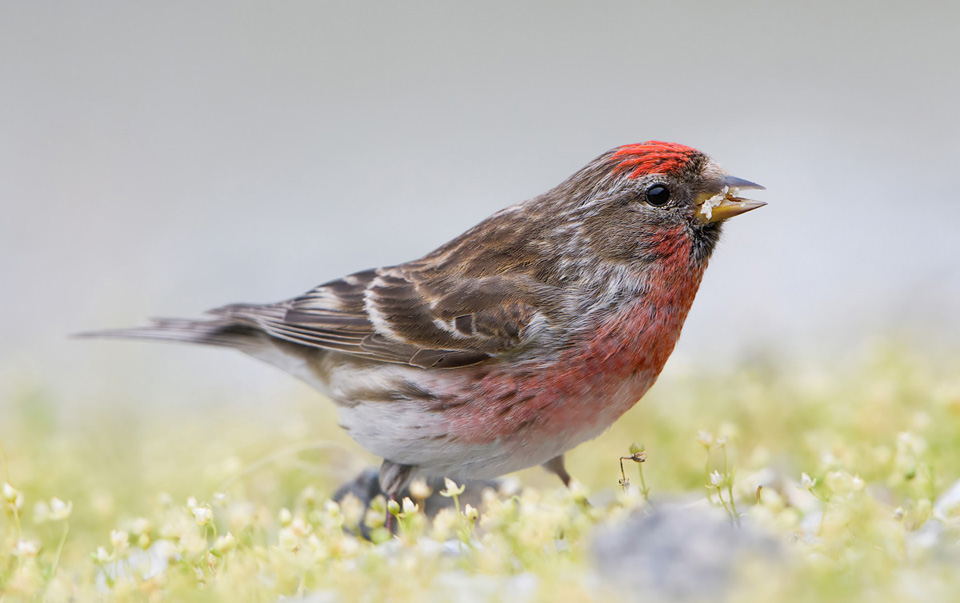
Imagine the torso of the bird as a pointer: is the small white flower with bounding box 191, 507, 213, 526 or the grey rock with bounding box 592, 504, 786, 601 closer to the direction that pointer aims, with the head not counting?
the grey rock

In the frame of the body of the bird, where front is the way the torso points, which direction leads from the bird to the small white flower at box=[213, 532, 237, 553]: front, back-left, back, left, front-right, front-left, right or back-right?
back-right

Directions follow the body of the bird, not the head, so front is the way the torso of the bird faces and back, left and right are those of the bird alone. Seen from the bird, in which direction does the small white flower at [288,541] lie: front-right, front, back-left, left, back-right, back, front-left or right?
back-right

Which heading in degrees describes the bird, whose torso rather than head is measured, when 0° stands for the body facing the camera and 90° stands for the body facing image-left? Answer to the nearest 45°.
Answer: approximately 270°

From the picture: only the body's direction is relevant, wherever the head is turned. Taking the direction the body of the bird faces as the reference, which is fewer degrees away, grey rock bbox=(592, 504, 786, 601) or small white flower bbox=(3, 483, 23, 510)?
the grey rock

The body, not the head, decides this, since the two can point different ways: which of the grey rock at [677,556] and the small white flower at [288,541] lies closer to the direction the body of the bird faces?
the grey rock

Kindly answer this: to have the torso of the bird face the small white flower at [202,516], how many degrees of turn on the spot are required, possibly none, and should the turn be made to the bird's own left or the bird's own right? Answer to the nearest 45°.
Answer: approximately 135° to the bird's own right

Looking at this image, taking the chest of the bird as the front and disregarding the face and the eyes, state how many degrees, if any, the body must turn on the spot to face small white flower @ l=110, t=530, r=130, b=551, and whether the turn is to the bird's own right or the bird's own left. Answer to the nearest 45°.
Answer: approximately 135° to the bird's own right

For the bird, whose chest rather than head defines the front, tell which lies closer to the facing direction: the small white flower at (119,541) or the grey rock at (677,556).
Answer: the grey rock
